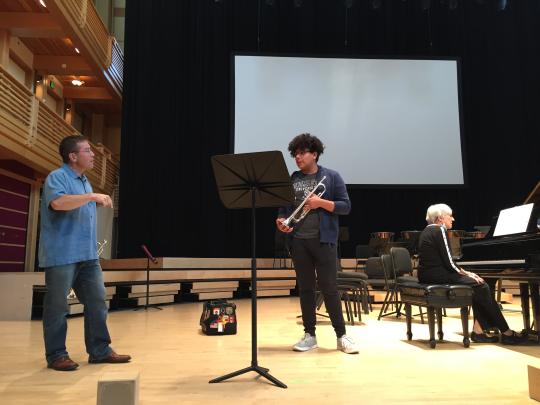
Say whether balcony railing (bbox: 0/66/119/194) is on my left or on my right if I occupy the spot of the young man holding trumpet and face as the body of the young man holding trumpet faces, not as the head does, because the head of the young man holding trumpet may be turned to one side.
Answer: on my right

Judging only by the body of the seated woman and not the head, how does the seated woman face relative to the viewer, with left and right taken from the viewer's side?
facing to the right of the viewer

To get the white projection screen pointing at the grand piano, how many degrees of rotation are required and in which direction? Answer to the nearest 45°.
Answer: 0° — it already faces it

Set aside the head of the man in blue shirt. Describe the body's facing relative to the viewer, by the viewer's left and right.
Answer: facing to the right of the viewer

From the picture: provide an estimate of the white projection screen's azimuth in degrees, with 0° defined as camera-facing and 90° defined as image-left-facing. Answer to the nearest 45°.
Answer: approximately 0°

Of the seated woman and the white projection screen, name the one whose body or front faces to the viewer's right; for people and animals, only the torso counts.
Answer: the seated woman

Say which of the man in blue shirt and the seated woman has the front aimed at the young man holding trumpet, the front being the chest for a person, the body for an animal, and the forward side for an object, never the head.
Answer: the man in blue shirt

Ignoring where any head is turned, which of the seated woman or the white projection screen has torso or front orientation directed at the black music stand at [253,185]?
the white projection screen
